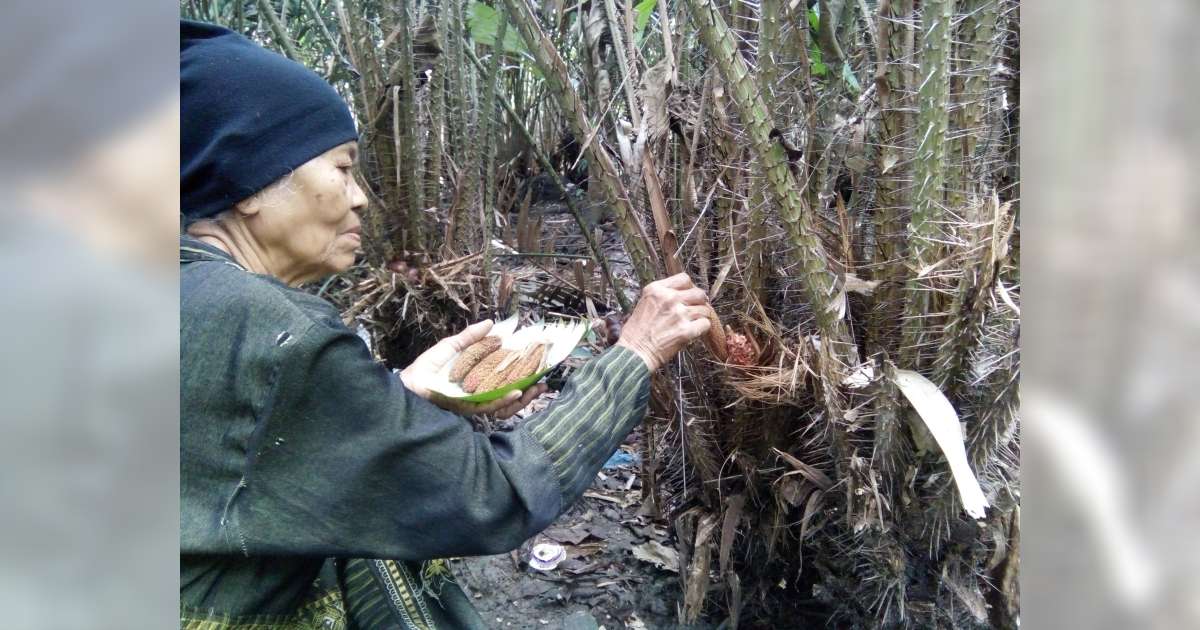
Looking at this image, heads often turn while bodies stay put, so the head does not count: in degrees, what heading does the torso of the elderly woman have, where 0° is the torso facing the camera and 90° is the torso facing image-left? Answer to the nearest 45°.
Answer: approximately 270°

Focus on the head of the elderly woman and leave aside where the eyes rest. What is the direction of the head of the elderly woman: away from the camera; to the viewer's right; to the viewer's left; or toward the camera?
to the viewer's right

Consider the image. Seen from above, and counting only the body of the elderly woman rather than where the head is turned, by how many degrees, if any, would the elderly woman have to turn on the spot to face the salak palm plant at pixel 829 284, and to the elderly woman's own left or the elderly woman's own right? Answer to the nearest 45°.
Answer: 0° — they already face it
